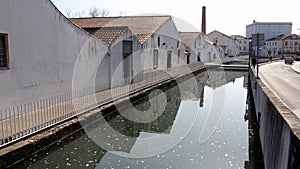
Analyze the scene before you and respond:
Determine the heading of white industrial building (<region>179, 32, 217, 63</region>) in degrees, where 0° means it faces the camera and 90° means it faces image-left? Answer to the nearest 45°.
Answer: approximately 315°

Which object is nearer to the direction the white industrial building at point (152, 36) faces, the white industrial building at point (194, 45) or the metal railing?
the metal railing

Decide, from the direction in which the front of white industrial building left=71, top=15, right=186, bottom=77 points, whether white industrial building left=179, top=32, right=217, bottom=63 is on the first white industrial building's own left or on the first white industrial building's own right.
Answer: on the first white industrial building's own left

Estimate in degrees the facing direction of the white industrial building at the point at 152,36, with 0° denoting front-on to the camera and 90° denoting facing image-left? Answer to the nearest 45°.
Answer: approximately 315°

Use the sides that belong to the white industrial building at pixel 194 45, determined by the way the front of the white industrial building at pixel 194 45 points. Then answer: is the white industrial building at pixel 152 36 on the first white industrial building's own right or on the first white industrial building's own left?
on the first white industrial building's own right

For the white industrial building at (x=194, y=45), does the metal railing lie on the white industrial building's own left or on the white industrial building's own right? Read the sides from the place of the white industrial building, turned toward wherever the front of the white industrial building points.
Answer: on the white industrial building's own right
